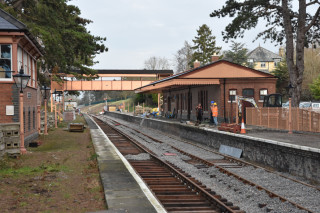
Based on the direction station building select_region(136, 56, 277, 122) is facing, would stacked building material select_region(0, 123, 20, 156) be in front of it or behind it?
in front

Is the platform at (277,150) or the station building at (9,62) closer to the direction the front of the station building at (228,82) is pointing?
the station building

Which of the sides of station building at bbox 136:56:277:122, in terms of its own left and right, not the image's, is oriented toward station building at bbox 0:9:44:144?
front

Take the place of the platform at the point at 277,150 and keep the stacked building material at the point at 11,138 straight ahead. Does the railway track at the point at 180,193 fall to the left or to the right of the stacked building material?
left

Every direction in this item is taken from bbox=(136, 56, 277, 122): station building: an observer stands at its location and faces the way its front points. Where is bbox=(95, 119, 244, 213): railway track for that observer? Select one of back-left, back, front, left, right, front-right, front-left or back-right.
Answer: front-left

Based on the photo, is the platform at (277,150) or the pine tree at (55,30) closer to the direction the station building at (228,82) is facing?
the pine tree

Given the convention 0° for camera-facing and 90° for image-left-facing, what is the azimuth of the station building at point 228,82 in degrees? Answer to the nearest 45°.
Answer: approximately 45°

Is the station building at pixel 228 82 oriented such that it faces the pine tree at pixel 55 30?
yes
